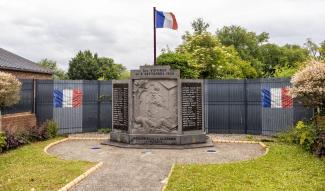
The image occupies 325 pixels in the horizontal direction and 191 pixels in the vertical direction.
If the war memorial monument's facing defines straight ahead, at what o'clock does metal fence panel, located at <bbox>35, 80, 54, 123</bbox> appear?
The metal fence panel is roughly at 4 o'clock from the war memorial monument.

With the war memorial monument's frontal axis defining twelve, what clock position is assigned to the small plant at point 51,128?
The small plant is roughly at 4 o'clock from the war memorial monument.

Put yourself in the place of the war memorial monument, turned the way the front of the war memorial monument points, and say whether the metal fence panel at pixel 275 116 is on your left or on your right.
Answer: on your left

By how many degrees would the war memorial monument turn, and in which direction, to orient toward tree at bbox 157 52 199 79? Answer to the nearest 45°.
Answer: approximately 180°

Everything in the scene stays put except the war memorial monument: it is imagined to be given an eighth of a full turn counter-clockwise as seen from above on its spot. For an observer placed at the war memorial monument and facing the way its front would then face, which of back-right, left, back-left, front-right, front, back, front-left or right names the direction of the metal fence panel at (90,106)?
back

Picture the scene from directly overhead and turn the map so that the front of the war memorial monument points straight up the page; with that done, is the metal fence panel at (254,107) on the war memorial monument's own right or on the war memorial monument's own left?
on the war memorial monument's own left

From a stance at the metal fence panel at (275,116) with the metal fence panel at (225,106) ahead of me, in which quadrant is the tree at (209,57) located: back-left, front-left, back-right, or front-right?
front-right

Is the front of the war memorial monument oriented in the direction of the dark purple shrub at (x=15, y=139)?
no

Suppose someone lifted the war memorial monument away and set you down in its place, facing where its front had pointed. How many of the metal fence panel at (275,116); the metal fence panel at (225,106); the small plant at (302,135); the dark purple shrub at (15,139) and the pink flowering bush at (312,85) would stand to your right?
1

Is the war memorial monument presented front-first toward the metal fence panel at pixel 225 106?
no

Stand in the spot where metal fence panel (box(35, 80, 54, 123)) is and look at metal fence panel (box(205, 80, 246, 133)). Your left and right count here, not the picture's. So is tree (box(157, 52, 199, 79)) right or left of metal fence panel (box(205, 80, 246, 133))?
left

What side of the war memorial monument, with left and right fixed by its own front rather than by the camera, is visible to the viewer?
front

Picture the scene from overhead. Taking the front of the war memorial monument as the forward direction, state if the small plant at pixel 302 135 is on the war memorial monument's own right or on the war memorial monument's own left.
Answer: on the war memorial monument's own left

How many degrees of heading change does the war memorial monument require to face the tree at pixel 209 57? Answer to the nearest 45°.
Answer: approximately 180°

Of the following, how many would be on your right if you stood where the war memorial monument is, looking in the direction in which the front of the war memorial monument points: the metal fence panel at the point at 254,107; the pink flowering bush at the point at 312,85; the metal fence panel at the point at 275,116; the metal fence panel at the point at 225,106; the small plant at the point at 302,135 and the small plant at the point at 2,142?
1

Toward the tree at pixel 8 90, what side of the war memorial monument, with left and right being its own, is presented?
right
